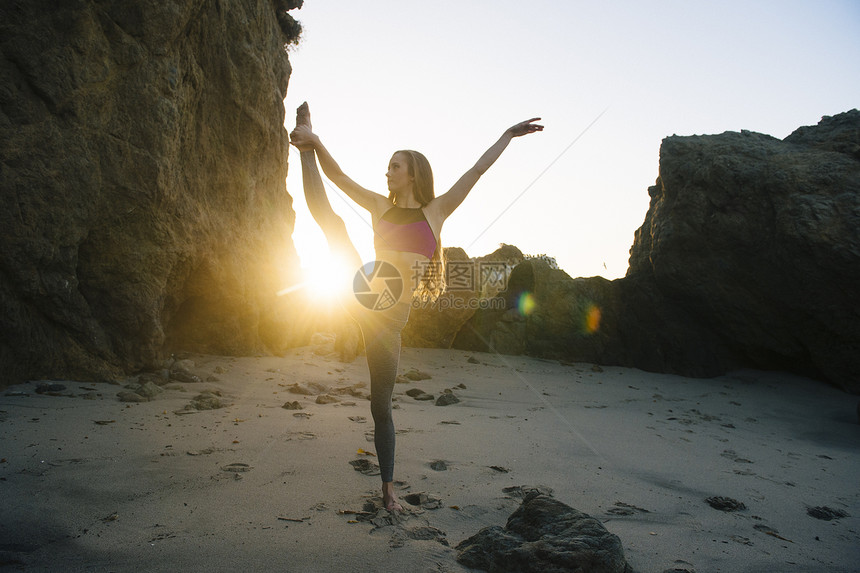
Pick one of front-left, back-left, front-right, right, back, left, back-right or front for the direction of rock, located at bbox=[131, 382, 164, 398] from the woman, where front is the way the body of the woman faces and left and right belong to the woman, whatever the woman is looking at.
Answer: back-right

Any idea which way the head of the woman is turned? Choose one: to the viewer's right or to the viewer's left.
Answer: to the viewer's left

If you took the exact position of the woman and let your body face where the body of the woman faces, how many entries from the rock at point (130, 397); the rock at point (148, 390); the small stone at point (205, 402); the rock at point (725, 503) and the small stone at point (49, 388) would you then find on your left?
1

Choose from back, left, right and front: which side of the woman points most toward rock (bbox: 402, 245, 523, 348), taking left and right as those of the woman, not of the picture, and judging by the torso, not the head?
back

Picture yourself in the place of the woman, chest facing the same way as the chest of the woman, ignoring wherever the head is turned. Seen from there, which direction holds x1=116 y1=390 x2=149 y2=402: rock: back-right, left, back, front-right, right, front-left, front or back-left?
back-right

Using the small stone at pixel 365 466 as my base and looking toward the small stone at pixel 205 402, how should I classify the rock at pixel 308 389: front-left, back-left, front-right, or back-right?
front-right

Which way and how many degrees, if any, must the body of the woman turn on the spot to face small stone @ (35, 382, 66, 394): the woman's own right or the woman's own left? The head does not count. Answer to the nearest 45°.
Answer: approximately 135° to the woman's own right

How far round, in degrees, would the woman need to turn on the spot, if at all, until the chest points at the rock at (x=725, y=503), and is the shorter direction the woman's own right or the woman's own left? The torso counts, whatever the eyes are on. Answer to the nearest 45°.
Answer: approximately 90° to the woman's own left

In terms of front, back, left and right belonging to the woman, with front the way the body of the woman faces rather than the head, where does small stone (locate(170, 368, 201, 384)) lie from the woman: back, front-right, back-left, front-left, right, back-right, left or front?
back-right

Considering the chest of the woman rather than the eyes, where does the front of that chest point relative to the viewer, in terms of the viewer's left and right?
facing the viewer

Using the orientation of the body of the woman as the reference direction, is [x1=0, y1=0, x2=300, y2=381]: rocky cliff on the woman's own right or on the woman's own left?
on the woman's own right

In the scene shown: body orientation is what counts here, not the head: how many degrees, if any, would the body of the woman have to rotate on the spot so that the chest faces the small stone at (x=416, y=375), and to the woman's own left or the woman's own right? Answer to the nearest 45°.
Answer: approximately 180°
